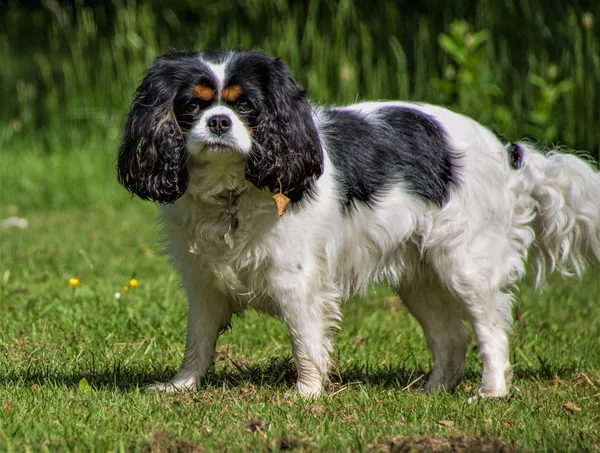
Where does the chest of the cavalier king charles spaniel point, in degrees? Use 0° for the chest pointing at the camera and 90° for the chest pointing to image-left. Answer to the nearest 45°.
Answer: approximately 45°
